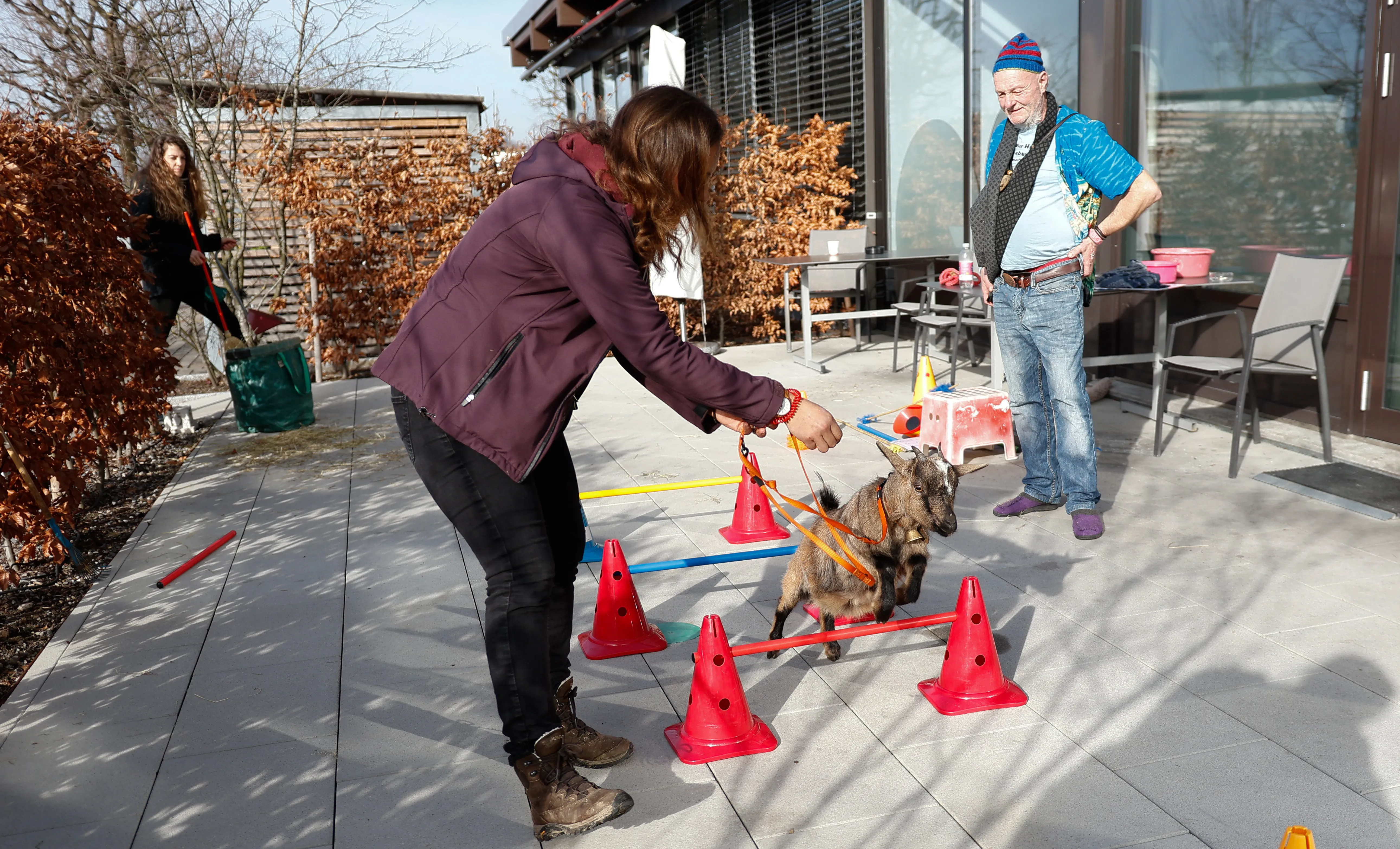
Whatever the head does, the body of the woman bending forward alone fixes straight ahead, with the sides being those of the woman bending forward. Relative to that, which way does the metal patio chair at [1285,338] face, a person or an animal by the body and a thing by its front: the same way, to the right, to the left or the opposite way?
the opposite way

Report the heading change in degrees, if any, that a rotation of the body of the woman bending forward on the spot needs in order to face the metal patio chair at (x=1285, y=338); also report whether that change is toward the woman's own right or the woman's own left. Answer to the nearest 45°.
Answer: approximately 45° to the woman's own left

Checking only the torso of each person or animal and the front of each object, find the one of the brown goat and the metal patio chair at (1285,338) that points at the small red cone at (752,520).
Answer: the metal patio chair

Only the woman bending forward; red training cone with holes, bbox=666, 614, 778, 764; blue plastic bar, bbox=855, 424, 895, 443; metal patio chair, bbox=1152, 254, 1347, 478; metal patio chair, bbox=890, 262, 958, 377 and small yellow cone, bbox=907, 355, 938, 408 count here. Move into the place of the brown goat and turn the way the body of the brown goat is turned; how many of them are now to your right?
2

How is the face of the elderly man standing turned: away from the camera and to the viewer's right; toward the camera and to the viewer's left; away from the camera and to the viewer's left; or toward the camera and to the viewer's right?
toward the camera and to the viewer's left

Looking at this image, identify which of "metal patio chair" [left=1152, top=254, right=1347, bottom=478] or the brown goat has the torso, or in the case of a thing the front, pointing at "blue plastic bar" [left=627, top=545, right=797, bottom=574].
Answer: the metal patio chair

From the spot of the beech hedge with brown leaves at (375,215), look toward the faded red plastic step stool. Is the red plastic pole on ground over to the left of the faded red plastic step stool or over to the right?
right

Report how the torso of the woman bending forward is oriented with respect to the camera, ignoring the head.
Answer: to the viewer's right

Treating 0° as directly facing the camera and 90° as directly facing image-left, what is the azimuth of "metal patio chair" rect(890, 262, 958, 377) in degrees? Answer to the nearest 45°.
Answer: approximately 45°

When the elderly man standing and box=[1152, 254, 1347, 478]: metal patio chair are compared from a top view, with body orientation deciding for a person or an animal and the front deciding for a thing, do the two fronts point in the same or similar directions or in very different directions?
same or similar directions

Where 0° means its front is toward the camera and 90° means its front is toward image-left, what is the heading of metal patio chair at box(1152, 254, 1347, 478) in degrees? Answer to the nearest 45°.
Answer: approximately 45°

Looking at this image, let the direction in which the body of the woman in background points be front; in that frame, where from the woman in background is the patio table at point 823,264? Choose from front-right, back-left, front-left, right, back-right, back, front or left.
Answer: front-left

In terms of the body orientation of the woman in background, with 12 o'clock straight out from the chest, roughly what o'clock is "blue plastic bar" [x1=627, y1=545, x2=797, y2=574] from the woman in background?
The blue plastic bar is roughly at 1 o'clock from the woman in background.

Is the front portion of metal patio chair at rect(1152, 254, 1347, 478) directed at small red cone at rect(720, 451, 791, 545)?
yes

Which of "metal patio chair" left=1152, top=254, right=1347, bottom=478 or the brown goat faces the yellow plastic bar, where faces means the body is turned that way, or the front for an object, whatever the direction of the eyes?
the metal patio chair

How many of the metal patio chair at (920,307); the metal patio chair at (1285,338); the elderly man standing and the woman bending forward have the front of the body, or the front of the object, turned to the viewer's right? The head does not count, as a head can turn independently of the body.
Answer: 1

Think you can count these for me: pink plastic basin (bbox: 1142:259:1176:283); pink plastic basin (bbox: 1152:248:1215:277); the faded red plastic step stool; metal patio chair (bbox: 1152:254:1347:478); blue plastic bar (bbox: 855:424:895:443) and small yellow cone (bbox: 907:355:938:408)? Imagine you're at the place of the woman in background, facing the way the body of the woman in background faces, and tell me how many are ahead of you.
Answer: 6
